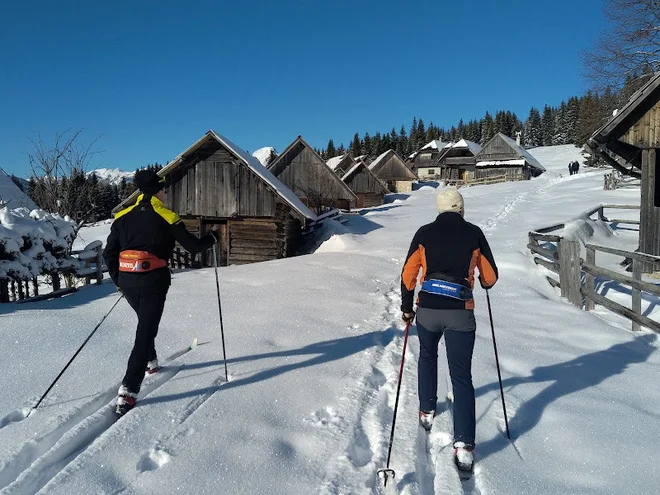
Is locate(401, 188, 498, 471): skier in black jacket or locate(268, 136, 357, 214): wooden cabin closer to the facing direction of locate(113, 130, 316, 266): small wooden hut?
the skier in black jacket

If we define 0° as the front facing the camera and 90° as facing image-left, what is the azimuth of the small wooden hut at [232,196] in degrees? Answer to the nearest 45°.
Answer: approximately 0°

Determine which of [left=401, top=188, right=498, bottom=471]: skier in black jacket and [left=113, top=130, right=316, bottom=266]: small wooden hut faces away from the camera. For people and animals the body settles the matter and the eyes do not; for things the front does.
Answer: the skier in black jacket

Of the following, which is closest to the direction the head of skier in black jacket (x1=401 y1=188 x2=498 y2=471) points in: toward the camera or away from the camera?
away from the camera

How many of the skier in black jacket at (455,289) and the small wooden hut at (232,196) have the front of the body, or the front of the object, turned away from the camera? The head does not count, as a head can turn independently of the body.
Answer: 1

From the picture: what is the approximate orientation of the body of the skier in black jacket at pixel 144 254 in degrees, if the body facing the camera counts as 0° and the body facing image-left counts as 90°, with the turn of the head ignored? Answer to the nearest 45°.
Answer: approximately 225°

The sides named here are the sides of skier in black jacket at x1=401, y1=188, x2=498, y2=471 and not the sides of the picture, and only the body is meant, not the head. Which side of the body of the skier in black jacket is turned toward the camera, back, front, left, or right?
back

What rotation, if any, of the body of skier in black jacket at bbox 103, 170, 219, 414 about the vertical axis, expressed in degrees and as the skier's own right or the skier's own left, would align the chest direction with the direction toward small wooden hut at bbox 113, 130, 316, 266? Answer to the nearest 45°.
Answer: approximately 45° to the skier's own left
